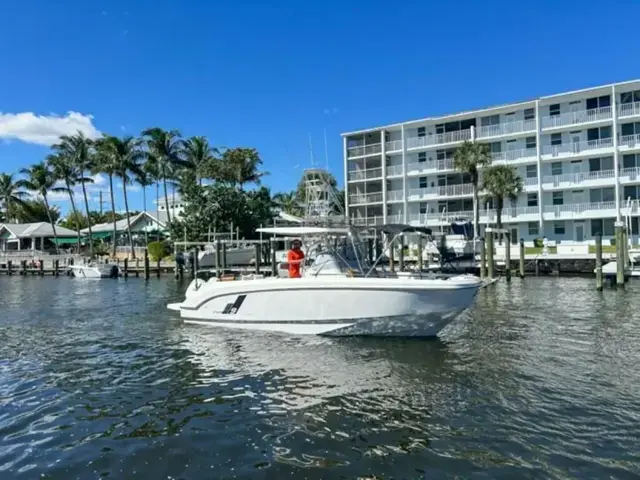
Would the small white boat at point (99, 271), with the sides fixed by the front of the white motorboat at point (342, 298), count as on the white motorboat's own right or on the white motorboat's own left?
on the white motorboat's own left

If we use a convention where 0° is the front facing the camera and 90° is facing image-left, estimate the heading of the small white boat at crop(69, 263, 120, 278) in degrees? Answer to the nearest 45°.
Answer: approximately 90°

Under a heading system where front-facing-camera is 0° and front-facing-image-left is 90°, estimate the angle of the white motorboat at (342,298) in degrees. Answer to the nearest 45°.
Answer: approximately 270°

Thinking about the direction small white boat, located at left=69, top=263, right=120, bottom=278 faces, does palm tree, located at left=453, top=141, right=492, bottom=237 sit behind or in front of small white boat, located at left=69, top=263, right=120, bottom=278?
behind

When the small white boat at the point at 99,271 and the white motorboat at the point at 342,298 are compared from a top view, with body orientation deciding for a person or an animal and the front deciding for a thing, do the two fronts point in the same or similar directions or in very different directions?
very different directions

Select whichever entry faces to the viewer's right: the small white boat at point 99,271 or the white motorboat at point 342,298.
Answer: the white motorboat

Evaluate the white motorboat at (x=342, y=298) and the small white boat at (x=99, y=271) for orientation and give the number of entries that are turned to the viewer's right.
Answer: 1

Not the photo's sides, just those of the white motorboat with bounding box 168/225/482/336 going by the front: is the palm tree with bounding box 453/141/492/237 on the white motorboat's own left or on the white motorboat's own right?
on the white motorboat's own left

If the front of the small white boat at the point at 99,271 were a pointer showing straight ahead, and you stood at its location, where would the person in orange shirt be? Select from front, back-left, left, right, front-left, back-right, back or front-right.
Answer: left

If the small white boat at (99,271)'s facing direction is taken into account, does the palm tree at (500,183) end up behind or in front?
behind
